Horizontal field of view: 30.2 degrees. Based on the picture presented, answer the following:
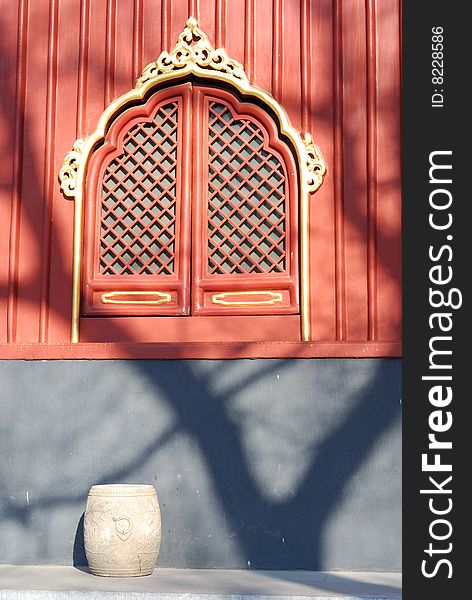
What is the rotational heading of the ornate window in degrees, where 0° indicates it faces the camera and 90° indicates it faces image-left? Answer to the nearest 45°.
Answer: approximately 0°
